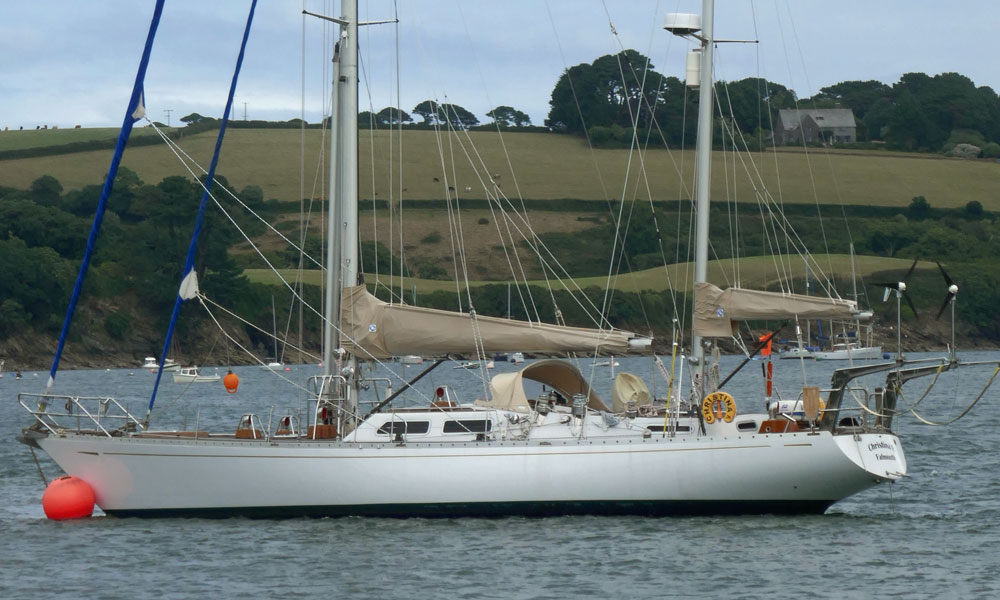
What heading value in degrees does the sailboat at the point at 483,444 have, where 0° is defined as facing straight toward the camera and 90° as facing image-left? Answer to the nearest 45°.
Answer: approximately 90°

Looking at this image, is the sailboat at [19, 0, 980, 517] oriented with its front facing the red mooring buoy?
yes
